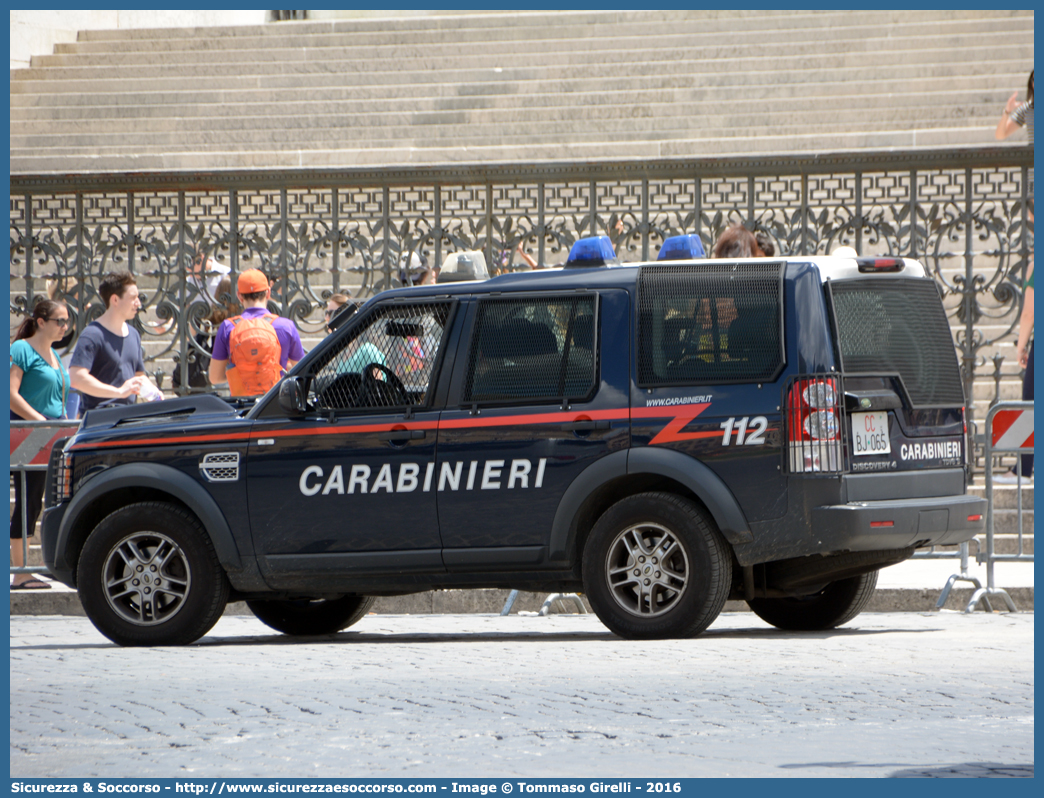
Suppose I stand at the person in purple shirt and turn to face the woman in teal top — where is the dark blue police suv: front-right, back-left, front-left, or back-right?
back-left

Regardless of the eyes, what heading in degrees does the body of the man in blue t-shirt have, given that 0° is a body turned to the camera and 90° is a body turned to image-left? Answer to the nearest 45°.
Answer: approximately 315°

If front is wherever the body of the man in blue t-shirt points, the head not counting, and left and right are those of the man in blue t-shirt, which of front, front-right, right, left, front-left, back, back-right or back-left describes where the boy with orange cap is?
front

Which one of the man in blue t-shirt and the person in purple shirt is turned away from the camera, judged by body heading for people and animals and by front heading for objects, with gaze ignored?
the person in purple shirt

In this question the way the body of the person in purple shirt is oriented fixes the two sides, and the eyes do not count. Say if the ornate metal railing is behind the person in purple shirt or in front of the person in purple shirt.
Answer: in front

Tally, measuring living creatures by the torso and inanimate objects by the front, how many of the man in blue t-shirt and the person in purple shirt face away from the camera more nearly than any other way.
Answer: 1

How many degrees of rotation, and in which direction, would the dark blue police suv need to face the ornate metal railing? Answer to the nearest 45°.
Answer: approximately 45° to its right

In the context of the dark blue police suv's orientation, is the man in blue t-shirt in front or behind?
in front

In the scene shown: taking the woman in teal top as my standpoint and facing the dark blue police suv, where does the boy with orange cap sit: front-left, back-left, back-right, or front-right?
front-left

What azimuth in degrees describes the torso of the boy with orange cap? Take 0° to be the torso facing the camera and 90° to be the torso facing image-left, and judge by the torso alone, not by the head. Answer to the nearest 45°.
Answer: approximately 180°

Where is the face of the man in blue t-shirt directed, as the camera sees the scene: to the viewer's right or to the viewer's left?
to the viewer's right

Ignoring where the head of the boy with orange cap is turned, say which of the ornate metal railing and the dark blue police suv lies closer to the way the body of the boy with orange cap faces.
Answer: the ornate metal railing

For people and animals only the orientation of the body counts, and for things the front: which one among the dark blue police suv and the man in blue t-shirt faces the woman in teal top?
the dark blue police suv

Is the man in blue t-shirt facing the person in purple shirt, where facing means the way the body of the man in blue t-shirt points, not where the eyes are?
yes

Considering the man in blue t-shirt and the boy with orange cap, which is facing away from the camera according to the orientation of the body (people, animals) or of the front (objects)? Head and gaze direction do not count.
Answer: the boy with orange cap
